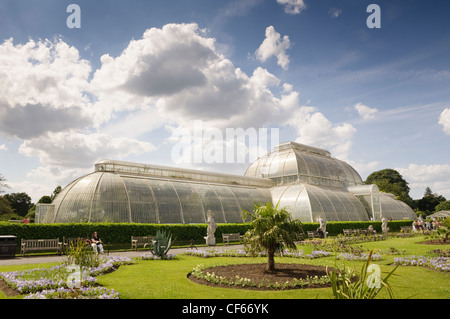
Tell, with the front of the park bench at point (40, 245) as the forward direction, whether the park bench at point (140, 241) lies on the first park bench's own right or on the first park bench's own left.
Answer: on the first park bench's own left

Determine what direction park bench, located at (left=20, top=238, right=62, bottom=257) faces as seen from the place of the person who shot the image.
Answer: facing the viewer

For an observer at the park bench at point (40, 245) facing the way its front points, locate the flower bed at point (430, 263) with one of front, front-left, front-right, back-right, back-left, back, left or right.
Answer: front-left

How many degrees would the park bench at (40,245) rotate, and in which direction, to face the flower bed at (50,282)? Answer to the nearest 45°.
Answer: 0° — it already faces it

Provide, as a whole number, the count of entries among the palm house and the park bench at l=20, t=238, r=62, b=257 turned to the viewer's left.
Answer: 0

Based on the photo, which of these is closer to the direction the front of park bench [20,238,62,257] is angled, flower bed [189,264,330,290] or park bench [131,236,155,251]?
the flower bed

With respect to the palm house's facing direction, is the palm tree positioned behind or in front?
in front

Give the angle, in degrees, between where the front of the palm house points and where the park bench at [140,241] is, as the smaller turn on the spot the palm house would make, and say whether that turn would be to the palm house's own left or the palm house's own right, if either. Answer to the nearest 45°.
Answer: approximately 45° to the palm house's own right

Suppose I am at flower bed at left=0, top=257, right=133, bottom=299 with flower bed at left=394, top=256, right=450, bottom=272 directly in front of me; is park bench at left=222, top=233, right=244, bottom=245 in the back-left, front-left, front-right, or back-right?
front-left

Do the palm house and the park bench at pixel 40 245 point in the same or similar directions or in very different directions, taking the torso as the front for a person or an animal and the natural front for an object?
same or similar directions

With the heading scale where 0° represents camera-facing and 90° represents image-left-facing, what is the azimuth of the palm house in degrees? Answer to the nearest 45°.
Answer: approximately 315°

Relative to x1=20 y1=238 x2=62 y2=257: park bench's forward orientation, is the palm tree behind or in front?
in front
